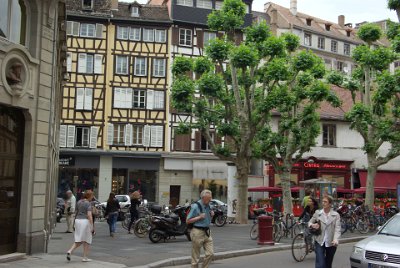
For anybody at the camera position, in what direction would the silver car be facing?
facing the viewer and to the left of the viewer

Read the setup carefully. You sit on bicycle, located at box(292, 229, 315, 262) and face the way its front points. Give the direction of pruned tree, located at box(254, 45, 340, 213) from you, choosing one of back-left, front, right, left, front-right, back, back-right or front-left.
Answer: back-right

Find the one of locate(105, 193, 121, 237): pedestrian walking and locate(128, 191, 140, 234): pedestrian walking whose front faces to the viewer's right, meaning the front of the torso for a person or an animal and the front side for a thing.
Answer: locate(128, 191, 140, 234): pedestrian walking

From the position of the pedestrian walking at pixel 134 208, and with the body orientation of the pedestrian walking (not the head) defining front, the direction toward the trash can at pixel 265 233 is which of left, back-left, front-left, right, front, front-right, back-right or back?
front-right

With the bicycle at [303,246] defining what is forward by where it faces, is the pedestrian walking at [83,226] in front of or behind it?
in front

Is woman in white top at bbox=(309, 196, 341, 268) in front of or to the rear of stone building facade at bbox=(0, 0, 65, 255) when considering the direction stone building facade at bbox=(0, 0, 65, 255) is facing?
in front

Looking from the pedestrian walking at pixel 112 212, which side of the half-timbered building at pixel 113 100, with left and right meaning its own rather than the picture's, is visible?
front

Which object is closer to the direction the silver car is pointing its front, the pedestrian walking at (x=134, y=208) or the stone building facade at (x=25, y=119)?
the stone building facade

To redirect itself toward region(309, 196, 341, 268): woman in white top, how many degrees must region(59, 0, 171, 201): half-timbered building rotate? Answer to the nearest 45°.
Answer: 0° — it already faces them

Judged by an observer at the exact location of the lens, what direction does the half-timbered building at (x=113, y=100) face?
facing the viewer

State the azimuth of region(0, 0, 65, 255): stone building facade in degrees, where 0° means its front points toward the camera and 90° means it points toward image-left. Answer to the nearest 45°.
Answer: approximately 315°

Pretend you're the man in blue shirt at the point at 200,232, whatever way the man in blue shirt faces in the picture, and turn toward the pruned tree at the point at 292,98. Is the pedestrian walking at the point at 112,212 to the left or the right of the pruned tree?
left

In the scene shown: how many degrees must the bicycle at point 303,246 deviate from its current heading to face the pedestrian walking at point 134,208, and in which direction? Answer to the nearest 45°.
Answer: approximately 90° to its right

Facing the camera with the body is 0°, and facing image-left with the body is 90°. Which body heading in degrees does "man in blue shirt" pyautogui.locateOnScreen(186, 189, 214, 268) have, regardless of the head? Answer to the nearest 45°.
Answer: approximately 315°
